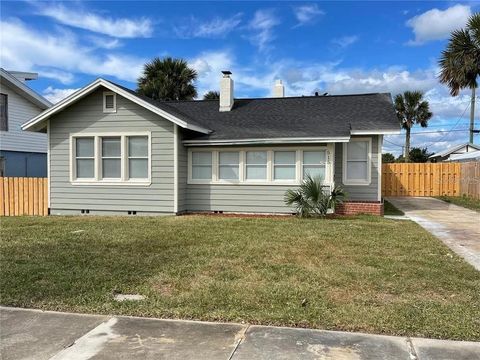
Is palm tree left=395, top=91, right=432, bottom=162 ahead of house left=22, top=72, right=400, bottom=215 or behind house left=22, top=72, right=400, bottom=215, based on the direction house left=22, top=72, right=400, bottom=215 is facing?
behind

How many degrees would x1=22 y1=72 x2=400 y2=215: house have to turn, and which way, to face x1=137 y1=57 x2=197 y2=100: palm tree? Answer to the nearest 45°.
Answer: approximately 180°

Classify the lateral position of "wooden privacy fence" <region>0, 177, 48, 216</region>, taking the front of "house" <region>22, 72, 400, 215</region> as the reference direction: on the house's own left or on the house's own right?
on the house's own right

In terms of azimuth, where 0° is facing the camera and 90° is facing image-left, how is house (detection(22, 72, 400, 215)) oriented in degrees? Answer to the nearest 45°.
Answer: approximately 0°

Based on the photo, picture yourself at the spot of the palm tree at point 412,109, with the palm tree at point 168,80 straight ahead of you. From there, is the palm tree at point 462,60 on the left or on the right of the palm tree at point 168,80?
left

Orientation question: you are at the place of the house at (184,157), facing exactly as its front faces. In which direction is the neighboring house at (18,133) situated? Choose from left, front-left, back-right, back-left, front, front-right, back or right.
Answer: back-right

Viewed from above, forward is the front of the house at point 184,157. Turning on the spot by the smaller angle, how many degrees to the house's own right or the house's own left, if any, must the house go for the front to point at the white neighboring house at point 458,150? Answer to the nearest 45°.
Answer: approximately 135° to the house's own left
